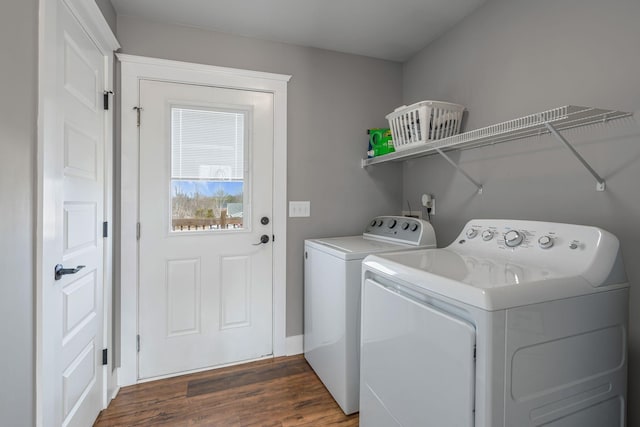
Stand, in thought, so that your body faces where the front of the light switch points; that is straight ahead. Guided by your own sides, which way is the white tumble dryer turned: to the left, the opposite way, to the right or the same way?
to the right

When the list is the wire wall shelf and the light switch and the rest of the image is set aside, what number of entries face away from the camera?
0

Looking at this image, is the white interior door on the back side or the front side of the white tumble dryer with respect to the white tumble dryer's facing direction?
on the front side

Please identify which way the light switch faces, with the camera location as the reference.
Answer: facing the viewer

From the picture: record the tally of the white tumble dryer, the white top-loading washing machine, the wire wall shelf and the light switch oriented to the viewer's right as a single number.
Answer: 0

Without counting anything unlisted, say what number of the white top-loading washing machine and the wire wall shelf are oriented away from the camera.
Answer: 0

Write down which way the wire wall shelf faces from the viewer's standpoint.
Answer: facing the viewer and to the left of the viewer

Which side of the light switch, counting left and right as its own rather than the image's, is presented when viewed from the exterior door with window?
right

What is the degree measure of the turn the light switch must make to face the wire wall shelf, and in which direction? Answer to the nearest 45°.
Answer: approximately 45° to its left

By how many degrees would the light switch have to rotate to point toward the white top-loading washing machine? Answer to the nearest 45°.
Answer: approximately 45° to its left

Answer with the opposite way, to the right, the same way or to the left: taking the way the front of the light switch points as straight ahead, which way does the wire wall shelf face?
to the right

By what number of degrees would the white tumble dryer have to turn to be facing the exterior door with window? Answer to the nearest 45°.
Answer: approximately 45° to its right

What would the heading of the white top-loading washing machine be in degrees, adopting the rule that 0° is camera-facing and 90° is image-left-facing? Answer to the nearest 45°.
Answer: approximately 45°

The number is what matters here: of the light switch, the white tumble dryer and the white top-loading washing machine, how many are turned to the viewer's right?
0

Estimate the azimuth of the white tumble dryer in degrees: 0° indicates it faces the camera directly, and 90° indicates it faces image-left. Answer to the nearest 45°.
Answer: approximately 45°
